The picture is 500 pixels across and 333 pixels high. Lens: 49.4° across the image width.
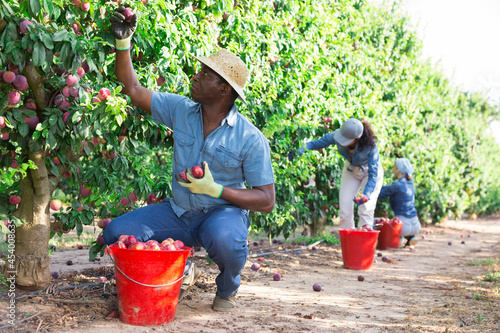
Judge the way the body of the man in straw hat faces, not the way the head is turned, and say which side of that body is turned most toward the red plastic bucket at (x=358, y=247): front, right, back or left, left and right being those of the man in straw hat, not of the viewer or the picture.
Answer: back

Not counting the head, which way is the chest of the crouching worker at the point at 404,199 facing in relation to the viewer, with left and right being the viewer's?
facing away from the viewer and to the left of the viewer

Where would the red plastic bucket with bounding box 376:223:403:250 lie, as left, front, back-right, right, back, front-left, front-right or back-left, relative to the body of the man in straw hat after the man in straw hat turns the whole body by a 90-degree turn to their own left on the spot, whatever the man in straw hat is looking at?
left

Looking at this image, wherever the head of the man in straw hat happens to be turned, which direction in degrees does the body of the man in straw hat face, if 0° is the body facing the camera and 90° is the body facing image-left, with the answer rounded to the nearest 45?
approximately 45°

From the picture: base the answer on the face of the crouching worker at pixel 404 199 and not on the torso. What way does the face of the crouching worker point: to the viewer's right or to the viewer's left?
to the viewer's left
